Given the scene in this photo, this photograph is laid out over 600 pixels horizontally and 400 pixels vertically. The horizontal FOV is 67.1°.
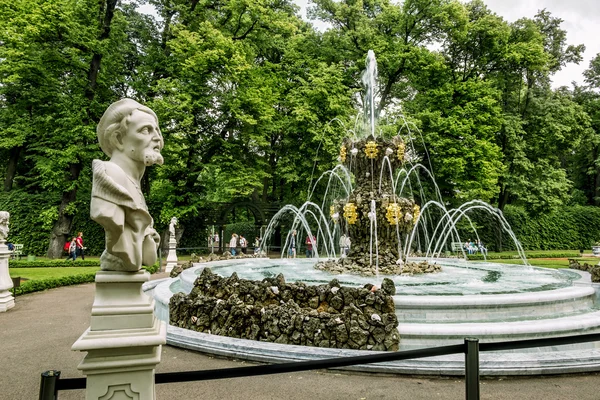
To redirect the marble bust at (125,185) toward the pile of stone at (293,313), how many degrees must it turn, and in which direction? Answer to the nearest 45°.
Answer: approximately 45° to its left

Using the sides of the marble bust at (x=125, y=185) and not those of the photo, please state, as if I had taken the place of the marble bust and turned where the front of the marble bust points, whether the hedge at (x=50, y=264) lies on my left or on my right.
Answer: on my left

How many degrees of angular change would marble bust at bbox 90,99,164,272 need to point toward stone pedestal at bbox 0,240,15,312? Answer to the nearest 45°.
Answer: approximately 90° to its left

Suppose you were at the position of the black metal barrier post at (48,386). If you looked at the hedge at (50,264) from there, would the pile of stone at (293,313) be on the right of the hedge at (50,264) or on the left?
right

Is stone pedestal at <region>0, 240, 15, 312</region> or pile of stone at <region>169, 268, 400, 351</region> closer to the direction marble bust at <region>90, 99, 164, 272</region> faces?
the pile of stone

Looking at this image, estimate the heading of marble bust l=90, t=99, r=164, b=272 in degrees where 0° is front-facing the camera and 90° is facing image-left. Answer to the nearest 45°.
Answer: approximately 270°

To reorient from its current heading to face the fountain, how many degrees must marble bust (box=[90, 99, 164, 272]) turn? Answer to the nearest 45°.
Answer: approximately 45° to its left

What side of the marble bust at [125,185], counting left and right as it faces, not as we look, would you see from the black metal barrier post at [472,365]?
front

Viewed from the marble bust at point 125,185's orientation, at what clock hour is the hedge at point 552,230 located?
The hedge is roughly at 11 o'clock from the marble bust.

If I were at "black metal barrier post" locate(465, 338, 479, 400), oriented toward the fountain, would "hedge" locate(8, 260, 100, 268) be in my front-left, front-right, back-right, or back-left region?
front-left
